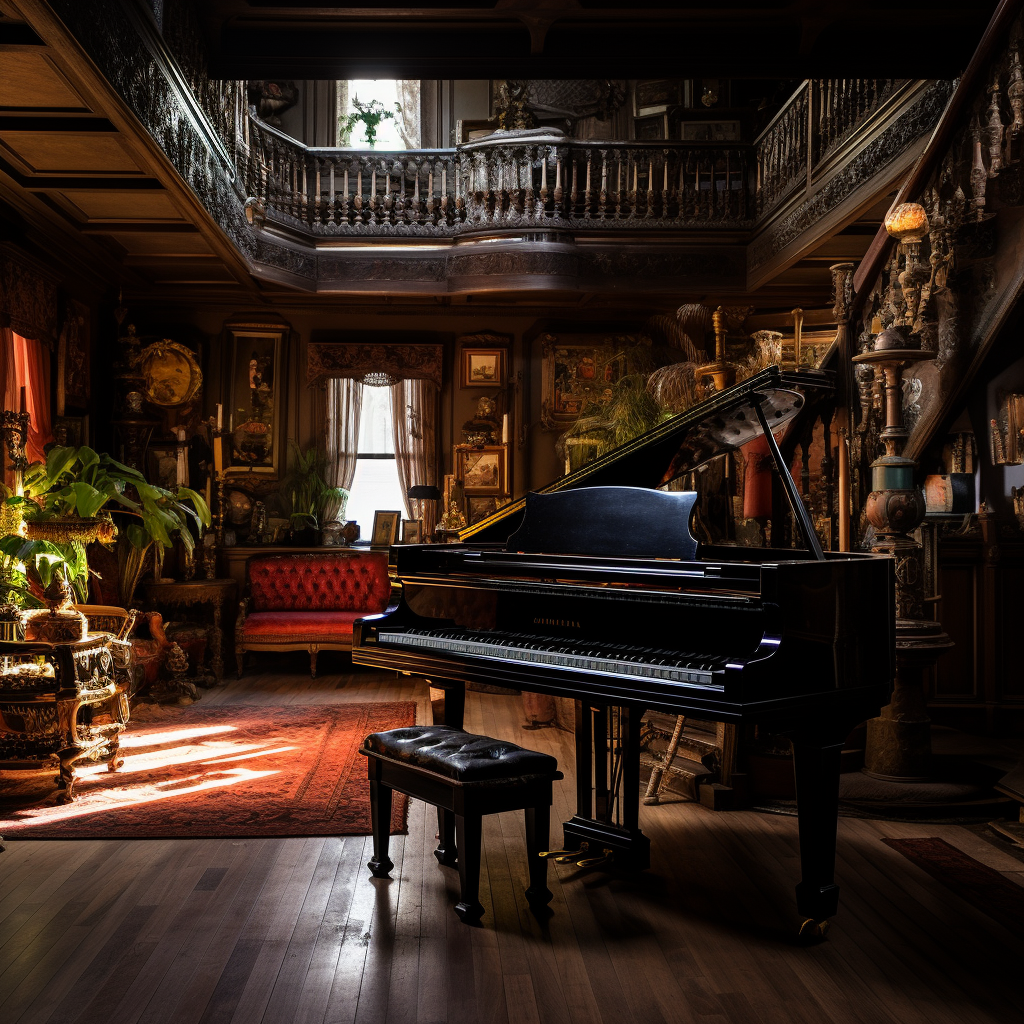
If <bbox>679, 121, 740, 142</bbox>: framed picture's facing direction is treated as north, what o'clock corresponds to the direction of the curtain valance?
The curtain valance is roughly at 2 o'clock from the framed picture.

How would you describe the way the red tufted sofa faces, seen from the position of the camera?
facing the viewer

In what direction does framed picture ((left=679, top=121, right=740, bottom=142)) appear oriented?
toward the camera

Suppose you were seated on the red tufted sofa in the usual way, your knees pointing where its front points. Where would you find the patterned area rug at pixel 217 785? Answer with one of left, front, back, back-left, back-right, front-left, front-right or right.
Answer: front

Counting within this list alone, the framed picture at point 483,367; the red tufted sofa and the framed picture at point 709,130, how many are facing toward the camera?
3

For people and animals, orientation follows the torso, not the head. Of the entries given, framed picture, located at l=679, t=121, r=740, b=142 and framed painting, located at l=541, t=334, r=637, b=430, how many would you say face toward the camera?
2

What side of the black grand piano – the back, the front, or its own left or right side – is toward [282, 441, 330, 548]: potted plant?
right

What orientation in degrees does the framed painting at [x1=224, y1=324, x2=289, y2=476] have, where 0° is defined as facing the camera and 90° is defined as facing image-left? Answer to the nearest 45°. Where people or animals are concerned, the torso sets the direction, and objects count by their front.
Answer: approximately 0°

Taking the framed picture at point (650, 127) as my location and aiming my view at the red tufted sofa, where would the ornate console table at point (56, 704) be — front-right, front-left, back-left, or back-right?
front-left

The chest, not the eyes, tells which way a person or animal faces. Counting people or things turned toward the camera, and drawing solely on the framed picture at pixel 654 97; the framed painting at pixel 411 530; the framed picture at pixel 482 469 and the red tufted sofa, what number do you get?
4

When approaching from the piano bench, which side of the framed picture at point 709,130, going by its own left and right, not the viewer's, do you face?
front

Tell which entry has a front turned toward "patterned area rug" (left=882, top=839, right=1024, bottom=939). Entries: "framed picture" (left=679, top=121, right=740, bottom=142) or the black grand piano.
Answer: the framed picture

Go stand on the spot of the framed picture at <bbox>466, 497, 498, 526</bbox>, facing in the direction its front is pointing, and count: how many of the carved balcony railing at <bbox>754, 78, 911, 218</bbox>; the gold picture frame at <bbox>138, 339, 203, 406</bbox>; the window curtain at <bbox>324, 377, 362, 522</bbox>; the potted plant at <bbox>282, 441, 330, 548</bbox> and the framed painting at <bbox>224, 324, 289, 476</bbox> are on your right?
4

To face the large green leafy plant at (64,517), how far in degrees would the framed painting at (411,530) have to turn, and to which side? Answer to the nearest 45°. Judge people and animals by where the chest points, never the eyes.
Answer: approximately 45° to its right

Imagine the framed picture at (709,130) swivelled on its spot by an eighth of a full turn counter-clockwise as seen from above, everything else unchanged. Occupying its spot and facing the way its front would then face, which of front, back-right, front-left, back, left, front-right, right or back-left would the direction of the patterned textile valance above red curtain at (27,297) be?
right

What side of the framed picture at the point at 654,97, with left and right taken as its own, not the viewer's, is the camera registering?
front

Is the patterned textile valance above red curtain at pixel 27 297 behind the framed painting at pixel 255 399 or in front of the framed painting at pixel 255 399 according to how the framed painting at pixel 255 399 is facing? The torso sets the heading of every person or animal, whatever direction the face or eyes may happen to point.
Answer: in front
